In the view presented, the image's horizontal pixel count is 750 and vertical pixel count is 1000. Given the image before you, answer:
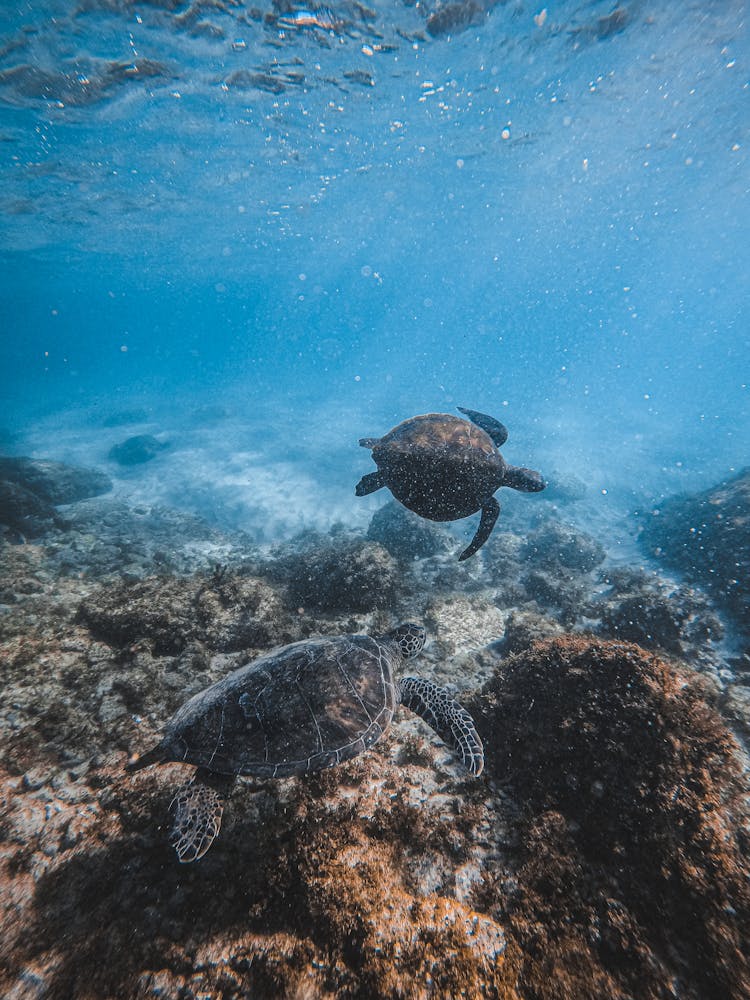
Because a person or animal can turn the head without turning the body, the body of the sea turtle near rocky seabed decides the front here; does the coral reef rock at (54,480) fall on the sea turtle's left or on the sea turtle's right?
on the sea turtle's left

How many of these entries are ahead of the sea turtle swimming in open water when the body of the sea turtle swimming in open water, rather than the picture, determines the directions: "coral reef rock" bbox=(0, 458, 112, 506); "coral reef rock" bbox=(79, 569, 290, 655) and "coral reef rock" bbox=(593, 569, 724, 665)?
1

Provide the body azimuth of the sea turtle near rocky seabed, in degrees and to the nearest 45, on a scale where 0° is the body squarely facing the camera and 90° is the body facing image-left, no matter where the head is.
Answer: approximately 225°

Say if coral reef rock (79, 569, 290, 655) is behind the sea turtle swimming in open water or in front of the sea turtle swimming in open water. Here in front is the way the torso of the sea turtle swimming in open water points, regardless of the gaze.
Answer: behind

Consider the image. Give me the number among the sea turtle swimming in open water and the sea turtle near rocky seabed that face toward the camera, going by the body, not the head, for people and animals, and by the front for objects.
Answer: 0

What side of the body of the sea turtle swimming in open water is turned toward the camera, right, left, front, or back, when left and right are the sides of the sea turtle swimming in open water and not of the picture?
right

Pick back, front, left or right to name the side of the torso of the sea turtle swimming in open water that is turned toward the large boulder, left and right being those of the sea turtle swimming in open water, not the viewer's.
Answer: right

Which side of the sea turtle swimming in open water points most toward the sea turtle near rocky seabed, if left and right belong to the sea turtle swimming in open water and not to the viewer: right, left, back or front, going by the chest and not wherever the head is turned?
right

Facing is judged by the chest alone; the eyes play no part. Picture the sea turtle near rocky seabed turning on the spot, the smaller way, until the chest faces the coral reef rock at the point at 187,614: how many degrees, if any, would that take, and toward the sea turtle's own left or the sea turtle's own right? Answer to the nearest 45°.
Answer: approximately 90° to the sea turtle's own left

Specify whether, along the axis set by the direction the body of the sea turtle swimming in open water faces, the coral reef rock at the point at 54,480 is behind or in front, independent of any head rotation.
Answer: behind

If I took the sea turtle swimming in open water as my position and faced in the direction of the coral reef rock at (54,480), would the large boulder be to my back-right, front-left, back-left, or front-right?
back-left
